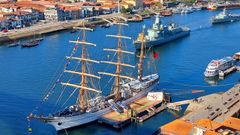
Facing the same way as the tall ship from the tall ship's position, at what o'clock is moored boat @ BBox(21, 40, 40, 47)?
The moored boat is roughly at 4 o'clock from the tall ship.

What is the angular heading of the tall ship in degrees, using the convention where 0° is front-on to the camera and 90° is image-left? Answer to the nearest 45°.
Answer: approximately 45°

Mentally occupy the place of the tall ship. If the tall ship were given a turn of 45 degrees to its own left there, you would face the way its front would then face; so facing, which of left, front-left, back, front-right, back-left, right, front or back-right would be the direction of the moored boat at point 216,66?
back-left

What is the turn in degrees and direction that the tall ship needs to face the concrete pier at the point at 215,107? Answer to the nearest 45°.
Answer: approximately 135° to its left
